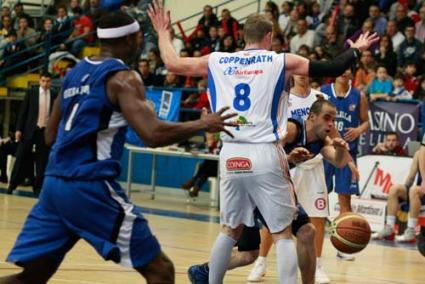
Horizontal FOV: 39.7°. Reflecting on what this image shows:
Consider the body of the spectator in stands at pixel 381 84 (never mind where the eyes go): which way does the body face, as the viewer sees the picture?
toward the camera

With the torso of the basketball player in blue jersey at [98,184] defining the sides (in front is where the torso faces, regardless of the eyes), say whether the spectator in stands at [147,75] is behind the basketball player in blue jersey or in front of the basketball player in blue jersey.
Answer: in front

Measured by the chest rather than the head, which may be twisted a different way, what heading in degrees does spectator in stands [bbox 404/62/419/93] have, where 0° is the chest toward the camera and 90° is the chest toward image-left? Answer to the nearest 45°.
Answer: approximately 0°

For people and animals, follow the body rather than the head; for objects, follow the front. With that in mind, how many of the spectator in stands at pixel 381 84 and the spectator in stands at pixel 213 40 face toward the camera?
2

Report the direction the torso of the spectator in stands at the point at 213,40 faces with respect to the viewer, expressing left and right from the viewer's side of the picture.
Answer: facing the viewer

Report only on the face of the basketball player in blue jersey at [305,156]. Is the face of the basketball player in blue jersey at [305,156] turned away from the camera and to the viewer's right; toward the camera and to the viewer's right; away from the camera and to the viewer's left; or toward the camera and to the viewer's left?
toward the camera and to the viewer's right

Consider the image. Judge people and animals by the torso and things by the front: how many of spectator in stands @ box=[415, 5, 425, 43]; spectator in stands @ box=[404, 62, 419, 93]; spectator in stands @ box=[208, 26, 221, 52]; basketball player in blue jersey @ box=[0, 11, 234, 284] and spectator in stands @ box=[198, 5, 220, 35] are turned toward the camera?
4

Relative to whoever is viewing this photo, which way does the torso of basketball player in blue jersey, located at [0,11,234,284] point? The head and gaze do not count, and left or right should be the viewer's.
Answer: facing away from the viewer and to the right of the viewer

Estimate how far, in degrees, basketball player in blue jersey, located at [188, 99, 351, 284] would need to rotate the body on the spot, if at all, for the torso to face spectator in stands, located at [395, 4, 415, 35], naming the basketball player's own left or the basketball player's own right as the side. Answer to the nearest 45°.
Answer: approximately 135° to the basketball player's own left

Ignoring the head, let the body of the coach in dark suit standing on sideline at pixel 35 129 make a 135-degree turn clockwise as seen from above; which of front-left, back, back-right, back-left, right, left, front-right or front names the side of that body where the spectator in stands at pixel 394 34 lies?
back

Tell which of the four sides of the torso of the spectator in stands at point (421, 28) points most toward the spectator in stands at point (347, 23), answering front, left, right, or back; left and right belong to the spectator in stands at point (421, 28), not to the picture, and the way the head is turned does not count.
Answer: right

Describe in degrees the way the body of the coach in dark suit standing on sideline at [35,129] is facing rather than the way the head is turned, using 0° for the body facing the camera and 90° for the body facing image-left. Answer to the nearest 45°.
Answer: approximately 315°

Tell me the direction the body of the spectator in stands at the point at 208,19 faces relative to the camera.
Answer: toward the camera

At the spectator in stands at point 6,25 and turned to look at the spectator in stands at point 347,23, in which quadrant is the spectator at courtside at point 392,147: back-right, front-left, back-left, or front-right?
front-right

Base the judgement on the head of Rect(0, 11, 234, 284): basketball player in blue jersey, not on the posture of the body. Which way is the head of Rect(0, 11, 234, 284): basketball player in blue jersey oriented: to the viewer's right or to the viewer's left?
to the viewer's right
